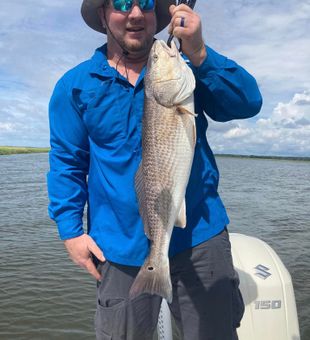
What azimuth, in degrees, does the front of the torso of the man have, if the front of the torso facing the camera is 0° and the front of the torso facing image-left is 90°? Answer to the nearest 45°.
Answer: approximately 0°

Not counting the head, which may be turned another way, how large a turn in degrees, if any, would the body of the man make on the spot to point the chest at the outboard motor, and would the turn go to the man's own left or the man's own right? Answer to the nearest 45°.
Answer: approximately 135° to the man's own left
